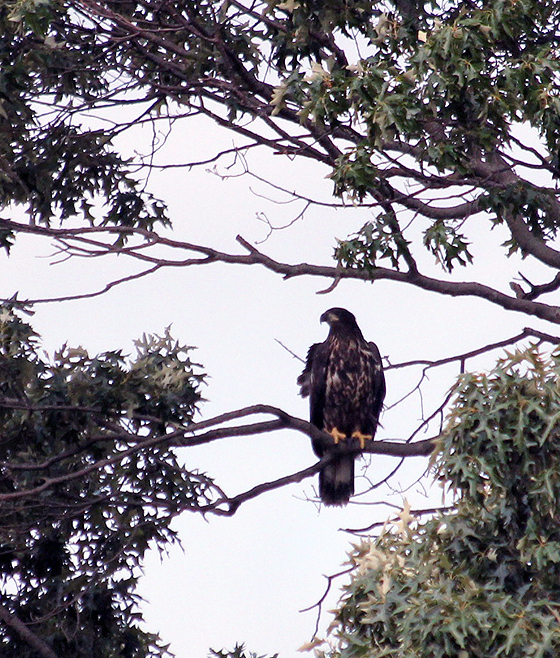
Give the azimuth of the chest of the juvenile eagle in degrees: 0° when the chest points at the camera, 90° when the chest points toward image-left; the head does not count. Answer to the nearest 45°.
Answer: approximately 0°
